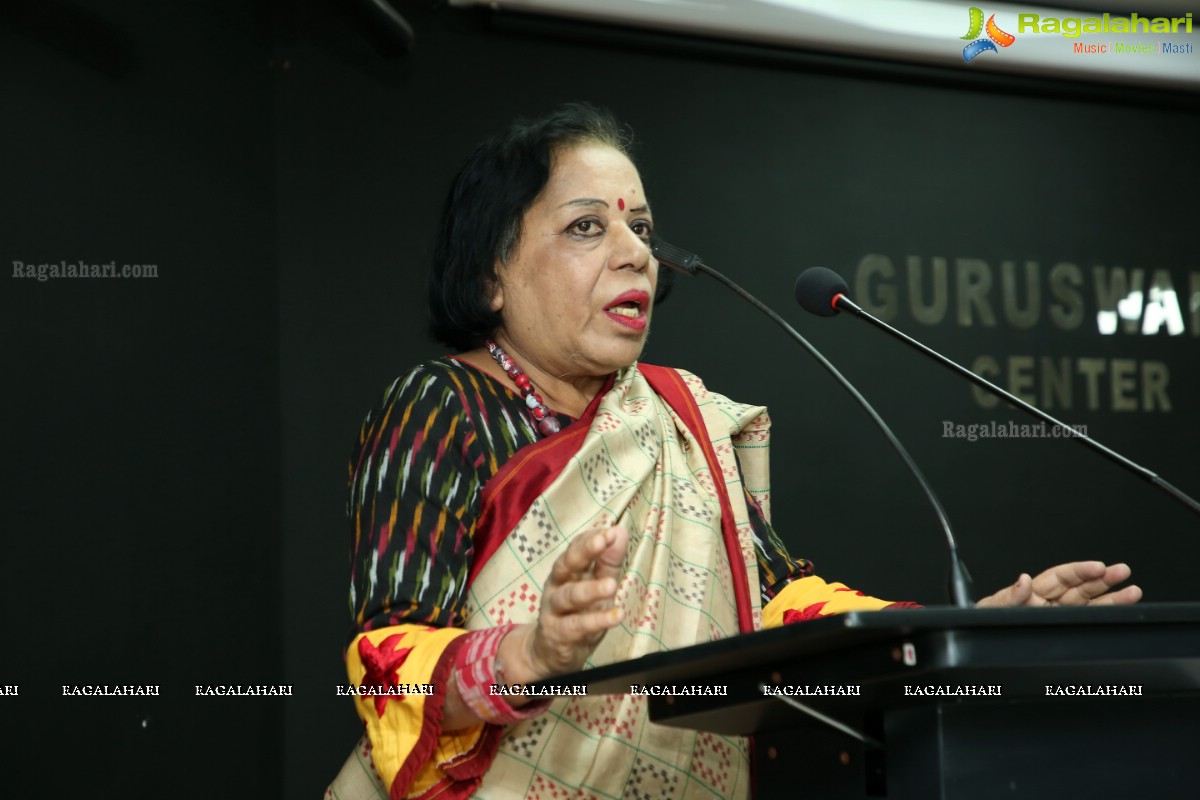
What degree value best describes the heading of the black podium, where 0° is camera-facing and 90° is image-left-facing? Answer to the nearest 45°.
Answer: approximately 315°

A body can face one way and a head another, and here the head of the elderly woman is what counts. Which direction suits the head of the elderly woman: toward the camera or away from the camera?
toward the camera

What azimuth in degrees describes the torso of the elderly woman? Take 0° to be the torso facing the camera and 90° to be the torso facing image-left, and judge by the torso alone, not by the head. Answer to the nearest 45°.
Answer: approximately 315°

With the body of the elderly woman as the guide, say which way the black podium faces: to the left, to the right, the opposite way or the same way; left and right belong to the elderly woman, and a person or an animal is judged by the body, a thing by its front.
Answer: the same way
